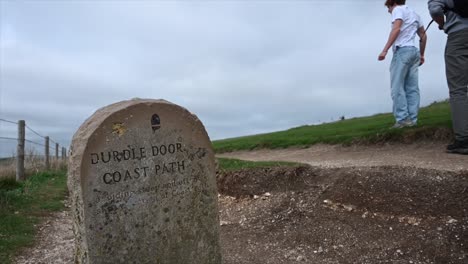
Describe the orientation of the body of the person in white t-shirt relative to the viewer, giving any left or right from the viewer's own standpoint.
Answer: facing away from the viewer and to the left of the viewer

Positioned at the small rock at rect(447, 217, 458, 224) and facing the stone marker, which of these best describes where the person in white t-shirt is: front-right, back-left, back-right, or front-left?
back-right

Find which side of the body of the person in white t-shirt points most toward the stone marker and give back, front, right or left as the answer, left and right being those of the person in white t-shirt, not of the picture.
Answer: left
